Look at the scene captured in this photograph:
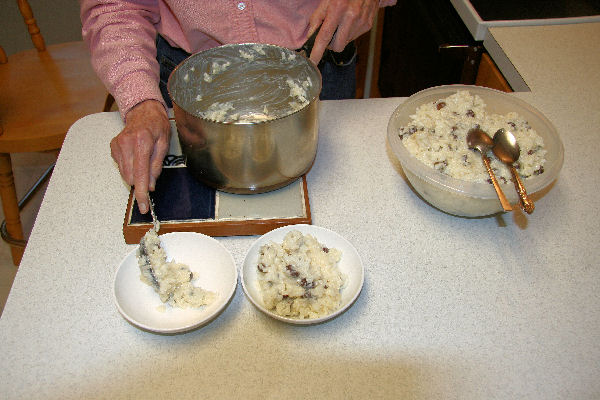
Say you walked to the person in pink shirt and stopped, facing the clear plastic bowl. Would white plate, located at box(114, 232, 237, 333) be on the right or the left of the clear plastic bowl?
right

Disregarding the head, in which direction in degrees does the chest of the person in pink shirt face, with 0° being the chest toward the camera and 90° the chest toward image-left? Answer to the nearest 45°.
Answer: approximately 0°

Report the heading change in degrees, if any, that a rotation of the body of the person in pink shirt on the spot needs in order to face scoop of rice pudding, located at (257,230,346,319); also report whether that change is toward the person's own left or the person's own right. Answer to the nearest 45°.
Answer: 0° — they already face it

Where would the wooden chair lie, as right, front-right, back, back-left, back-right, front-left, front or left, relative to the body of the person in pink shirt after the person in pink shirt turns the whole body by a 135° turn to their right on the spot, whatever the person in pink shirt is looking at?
front

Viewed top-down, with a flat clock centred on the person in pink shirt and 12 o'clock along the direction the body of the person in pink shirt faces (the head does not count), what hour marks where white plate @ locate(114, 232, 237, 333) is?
The white plate is roughly at 12 o'clock from the person in pink shirt.

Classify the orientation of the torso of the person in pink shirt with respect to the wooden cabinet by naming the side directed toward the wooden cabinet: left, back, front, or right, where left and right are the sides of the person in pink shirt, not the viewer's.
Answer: left
